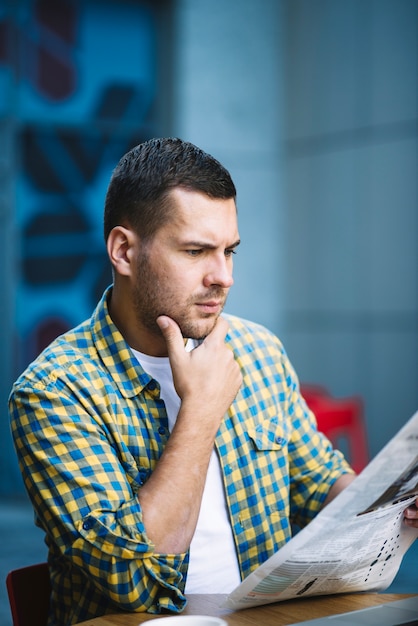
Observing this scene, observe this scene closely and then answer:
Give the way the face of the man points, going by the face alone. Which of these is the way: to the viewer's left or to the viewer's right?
to the viewer's right
